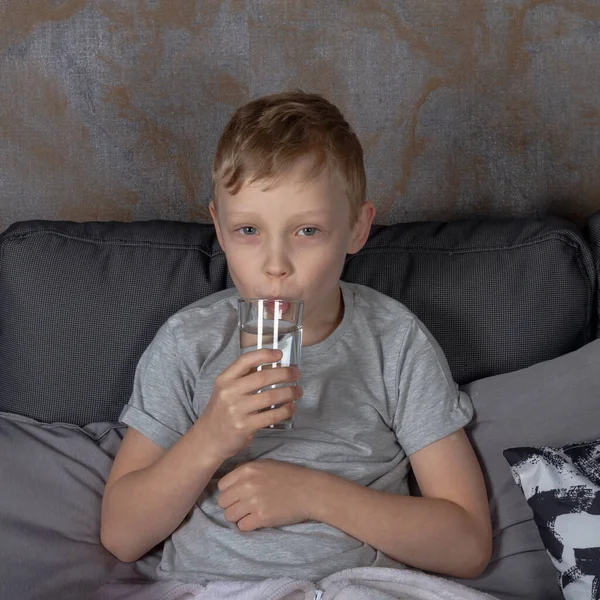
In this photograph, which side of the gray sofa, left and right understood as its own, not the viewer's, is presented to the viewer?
front

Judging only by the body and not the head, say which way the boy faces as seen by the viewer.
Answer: toward the camera
